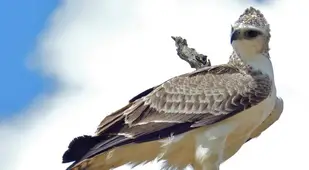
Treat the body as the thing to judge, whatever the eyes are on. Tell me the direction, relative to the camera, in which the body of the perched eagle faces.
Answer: to the viewer's right
